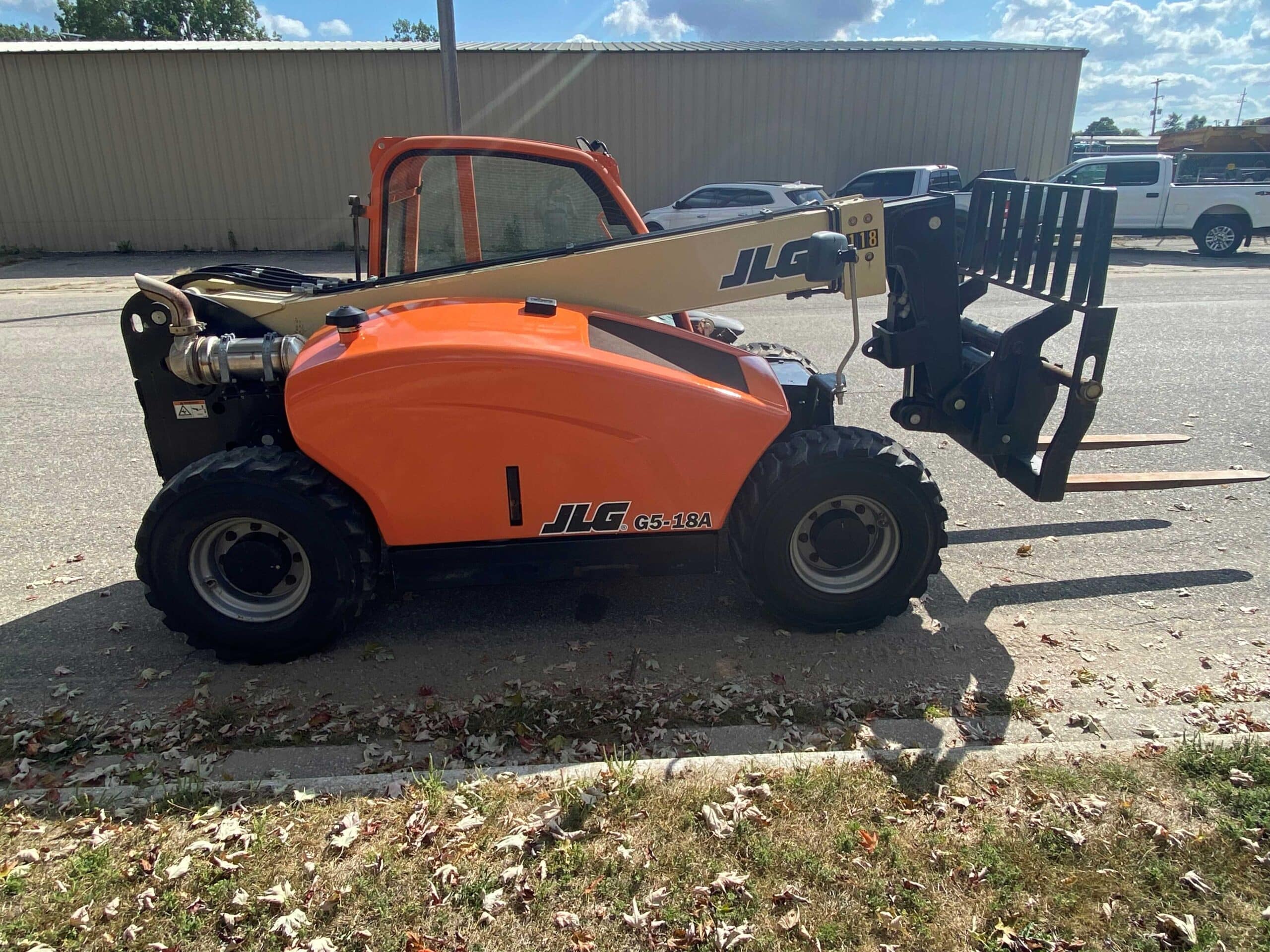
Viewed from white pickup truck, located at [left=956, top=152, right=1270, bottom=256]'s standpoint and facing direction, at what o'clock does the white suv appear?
The white suv is roughly at 11 o'clock from the white pickup truck.

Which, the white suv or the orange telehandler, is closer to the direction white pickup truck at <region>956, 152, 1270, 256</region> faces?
the white suv

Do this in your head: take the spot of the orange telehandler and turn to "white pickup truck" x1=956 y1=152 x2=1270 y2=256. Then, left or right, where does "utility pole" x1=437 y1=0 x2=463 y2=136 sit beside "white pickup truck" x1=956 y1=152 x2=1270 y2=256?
left

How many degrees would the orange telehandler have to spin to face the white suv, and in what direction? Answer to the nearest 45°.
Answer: approximately 90° to its left

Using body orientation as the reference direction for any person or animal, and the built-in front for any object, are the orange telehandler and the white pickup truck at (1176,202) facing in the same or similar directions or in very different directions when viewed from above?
very different directions

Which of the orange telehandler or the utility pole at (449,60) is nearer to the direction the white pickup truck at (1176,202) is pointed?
the utility pole

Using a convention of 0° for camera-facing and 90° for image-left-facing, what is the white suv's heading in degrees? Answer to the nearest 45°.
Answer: approximately 135°

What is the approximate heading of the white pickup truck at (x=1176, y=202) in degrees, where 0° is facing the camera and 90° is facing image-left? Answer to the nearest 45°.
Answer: approximately 90°

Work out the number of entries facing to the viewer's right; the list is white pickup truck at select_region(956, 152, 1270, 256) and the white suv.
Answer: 0

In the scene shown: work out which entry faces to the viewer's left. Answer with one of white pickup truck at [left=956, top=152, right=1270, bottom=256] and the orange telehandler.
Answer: the white pickup truck

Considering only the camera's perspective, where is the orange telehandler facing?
facing to the right of the viewer

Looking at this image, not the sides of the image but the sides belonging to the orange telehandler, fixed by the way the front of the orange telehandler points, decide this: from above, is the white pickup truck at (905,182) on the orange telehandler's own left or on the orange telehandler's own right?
on the orange telehandler's own left

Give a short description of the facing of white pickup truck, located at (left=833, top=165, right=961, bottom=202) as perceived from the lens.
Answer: facing away from the viewer and to the left of the viewer
